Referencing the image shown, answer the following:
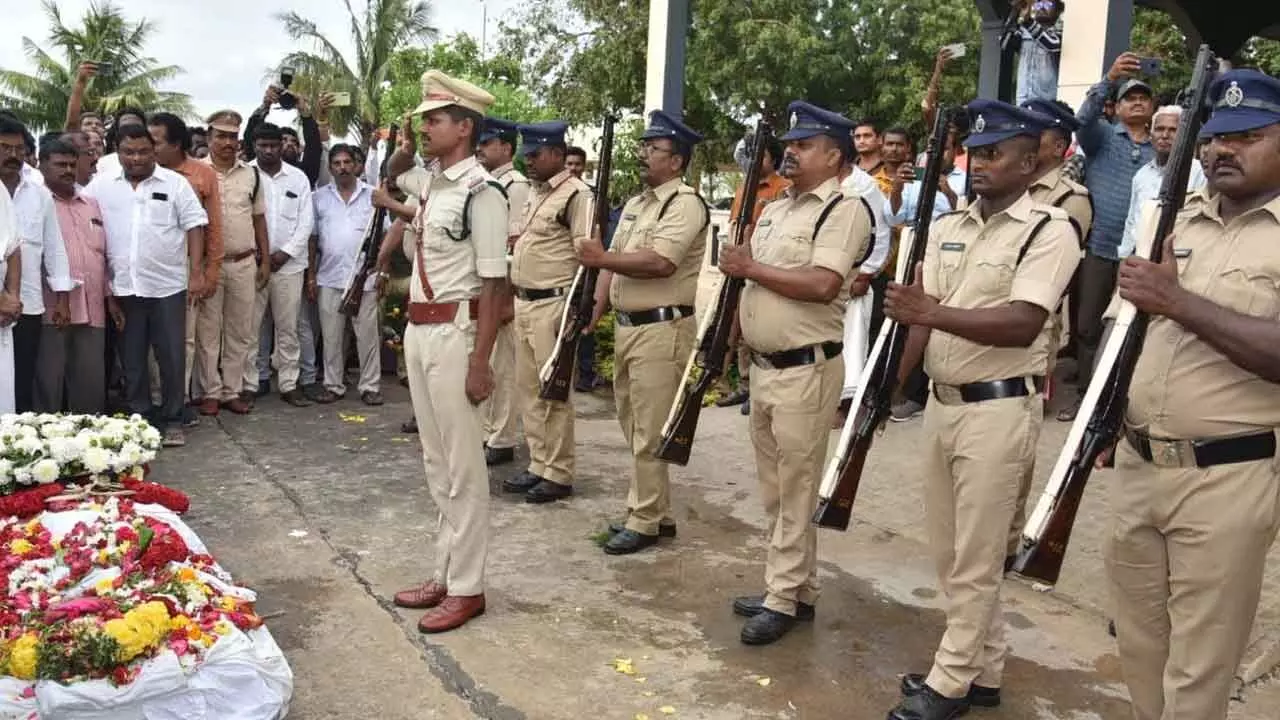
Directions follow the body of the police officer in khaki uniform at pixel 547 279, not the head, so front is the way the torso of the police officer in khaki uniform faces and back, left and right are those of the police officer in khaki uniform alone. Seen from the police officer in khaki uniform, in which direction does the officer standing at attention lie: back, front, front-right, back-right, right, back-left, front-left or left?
front-left

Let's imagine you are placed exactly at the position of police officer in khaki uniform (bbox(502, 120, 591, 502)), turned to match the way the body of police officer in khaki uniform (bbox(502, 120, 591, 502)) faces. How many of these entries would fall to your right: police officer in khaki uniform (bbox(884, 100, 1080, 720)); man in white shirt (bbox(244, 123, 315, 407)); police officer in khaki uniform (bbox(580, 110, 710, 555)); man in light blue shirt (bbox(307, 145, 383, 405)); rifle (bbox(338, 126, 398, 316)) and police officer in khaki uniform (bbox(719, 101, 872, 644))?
3

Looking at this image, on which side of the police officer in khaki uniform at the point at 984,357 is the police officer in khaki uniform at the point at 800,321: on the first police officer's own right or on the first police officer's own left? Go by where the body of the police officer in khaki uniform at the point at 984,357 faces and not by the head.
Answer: on the first police officer's own right

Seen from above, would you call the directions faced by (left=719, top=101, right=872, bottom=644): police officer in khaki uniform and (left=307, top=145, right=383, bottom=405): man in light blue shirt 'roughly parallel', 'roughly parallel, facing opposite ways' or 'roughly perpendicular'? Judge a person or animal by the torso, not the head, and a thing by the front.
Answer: roughly perpendicular

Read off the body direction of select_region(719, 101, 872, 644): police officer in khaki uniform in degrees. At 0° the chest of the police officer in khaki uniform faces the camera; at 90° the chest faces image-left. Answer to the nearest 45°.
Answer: approximately 45°

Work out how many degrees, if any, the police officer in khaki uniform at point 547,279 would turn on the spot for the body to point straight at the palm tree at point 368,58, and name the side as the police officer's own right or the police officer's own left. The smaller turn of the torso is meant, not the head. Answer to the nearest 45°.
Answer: approximately 135° to the police officer's own right

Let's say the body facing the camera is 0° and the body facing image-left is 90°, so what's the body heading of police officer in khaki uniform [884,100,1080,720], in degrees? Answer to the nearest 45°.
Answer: approximately 45°

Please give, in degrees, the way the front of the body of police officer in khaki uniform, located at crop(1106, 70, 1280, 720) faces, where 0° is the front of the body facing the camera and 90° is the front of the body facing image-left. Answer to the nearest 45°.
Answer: approximately 45°

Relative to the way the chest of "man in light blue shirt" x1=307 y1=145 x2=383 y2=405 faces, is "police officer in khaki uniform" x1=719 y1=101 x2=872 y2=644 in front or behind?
in front
